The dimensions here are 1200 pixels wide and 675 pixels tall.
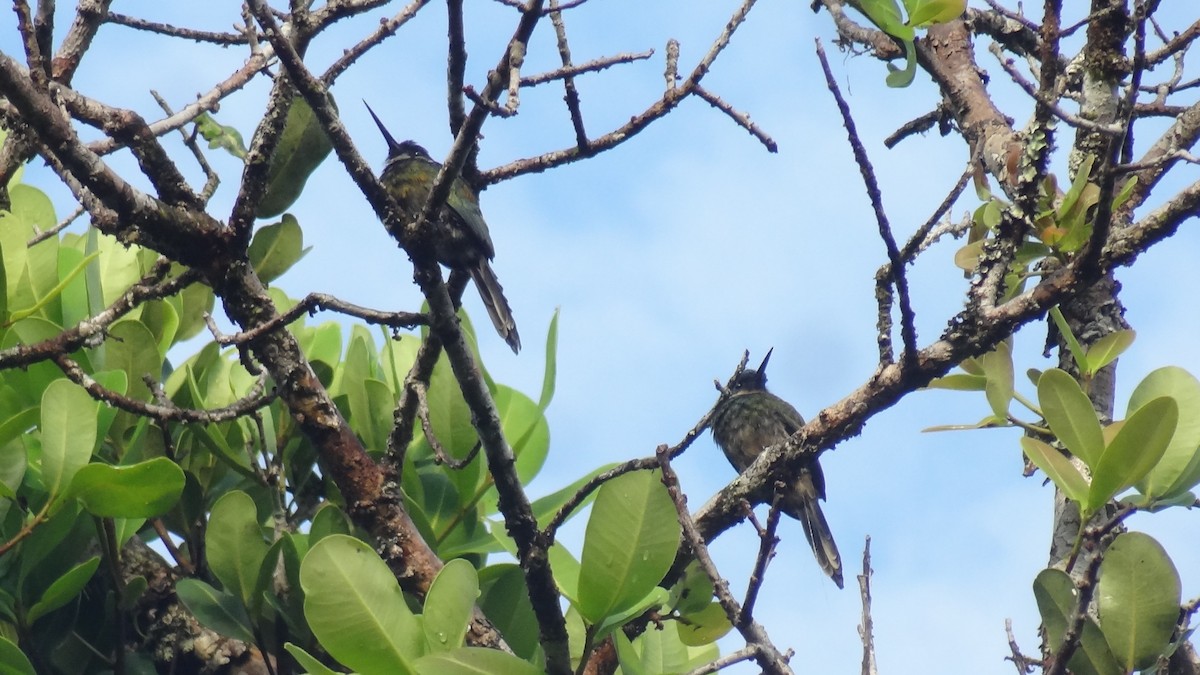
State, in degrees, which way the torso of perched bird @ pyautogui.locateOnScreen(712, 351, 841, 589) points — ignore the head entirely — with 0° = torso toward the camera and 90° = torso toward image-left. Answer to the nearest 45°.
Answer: approximately 45°

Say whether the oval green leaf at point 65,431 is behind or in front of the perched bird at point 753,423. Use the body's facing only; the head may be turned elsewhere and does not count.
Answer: in front

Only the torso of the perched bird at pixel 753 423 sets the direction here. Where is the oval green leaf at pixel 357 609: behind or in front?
in front

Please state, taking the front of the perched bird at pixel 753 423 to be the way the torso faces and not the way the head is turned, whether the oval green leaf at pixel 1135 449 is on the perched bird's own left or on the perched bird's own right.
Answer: on the perched bird's own left

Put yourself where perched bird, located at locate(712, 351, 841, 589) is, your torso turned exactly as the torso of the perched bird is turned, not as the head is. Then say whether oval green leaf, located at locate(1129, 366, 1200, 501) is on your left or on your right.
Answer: on your left
